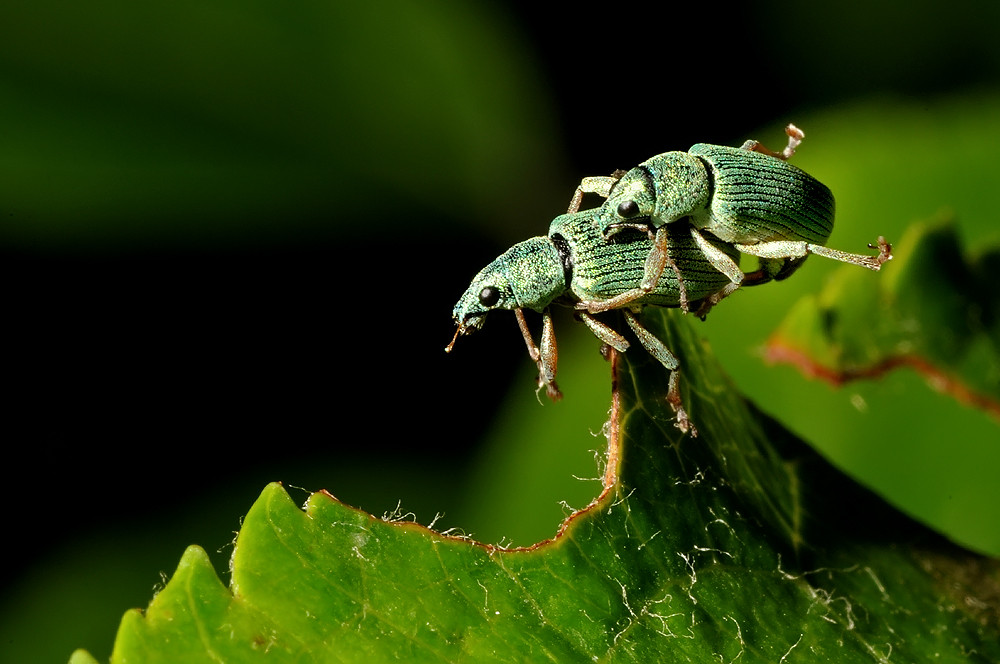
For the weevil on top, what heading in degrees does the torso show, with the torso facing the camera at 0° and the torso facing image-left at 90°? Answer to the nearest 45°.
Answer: approximately 90°

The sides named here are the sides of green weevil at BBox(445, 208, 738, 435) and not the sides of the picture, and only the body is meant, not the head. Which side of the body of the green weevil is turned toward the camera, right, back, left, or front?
left

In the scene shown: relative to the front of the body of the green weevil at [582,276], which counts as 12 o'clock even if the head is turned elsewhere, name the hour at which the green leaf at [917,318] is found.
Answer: The green leaf is roughly at 5 o'clock from the green weevil.
